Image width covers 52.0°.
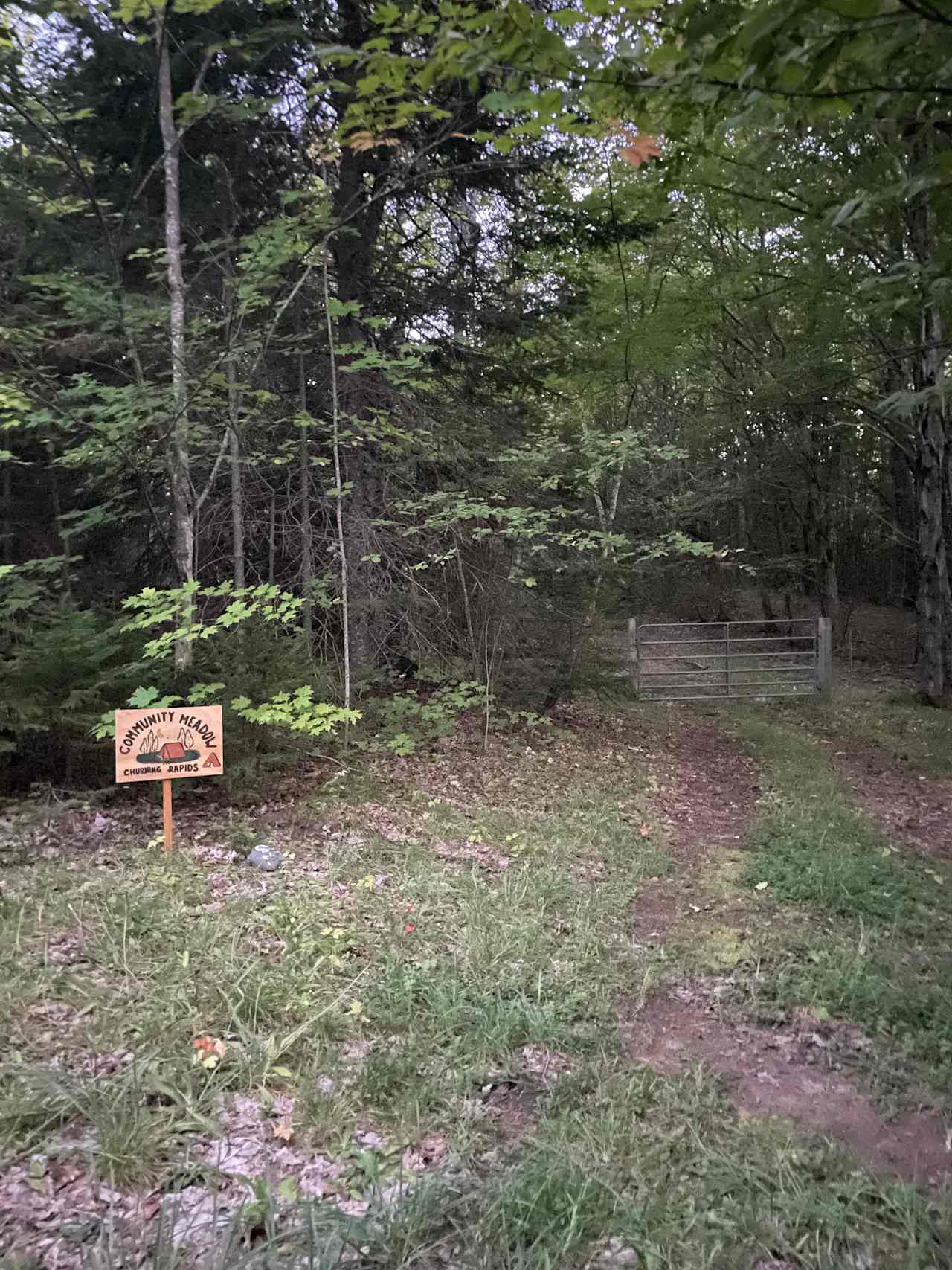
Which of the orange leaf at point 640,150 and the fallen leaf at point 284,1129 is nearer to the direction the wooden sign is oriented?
the fallen leaf

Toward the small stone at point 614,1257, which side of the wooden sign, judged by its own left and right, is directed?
front

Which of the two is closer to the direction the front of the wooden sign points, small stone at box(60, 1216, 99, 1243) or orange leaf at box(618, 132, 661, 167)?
the small stone

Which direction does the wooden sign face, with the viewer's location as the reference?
facing the viewer

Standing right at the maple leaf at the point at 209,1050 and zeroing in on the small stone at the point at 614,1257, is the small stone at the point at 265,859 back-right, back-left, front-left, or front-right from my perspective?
back-left

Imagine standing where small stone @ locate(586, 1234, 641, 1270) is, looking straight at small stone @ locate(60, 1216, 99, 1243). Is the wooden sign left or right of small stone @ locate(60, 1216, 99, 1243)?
right

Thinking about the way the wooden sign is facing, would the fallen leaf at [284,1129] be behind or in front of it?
in front

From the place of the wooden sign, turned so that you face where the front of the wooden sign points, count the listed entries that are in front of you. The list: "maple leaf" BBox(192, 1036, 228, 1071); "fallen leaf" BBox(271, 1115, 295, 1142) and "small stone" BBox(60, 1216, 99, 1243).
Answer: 3

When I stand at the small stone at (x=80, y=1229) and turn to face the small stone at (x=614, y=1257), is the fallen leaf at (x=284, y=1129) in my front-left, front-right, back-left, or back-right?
front-left

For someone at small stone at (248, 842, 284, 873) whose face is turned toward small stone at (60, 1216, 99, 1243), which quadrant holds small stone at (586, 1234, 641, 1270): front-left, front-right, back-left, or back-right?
front-left

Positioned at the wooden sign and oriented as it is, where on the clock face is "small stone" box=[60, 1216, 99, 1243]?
The small stone is roughly at 12 o'clock from the wooden sign.

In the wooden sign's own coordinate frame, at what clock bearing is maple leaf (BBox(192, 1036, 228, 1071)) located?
The maple leaf is roughly at 12 o'clock from the wooden sign.
